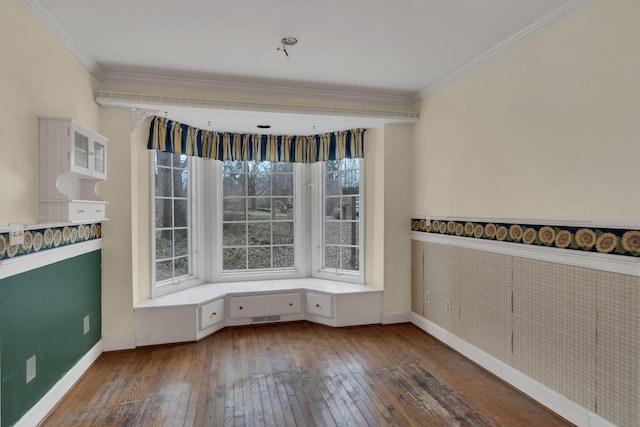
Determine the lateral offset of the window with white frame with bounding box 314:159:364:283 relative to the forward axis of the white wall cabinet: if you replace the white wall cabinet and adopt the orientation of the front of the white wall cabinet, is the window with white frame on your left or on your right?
on your left

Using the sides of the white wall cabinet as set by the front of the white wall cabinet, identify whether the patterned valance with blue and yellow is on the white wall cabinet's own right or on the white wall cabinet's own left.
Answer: on the white wall cabinet's own left

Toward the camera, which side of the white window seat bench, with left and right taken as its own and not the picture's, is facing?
front

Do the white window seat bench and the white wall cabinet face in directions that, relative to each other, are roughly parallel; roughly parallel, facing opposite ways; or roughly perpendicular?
roughly perpendicular

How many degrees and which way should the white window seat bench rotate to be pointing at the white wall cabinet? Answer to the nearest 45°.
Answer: approximately 45° to its right

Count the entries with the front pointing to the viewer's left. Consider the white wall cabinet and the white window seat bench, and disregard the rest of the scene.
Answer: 0

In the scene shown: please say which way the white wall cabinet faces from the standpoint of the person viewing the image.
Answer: facing the viewer and to the right of the viewer
